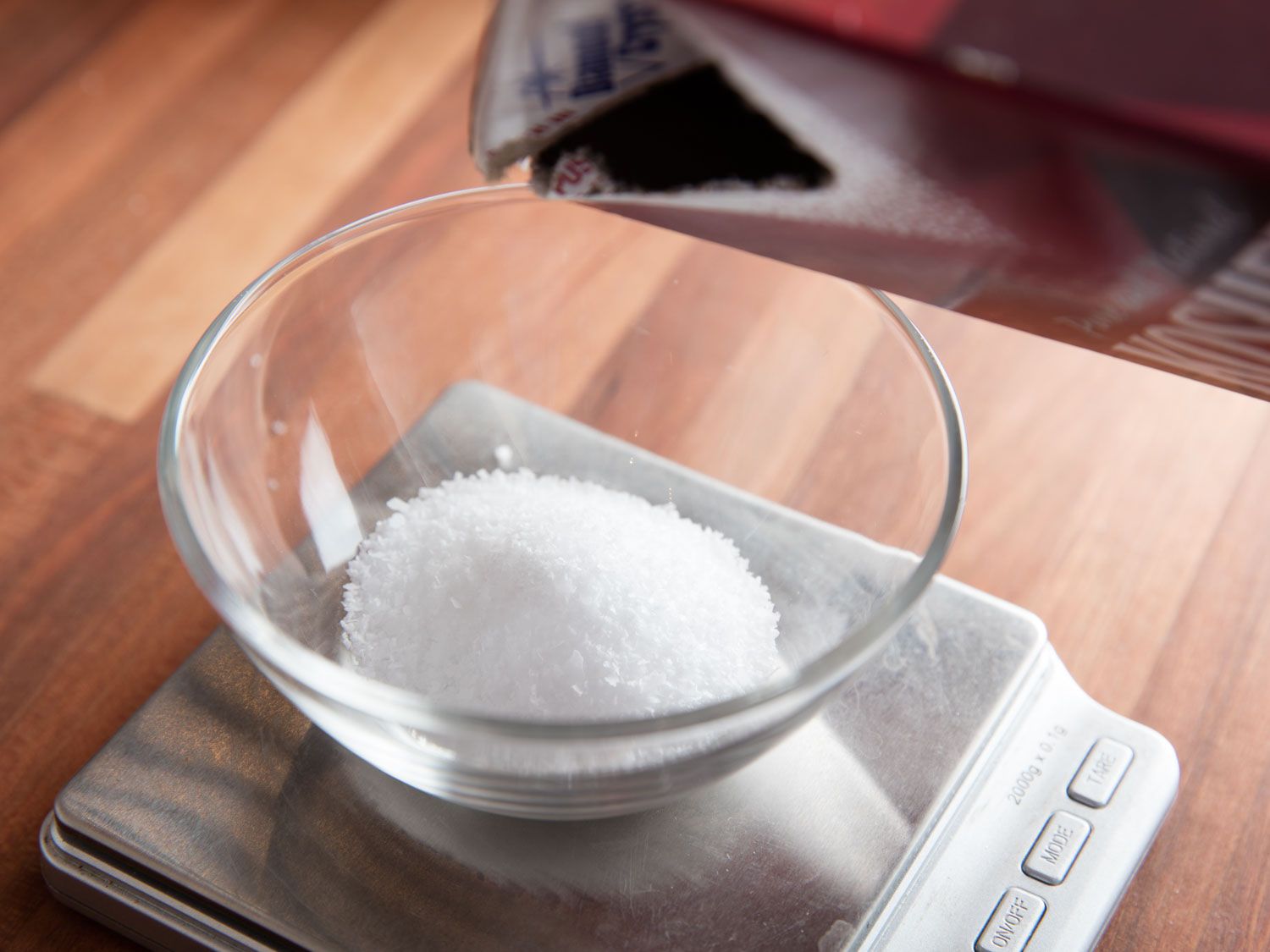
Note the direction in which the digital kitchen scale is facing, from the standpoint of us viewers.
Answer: facing the viewer and to the right of the viewer
